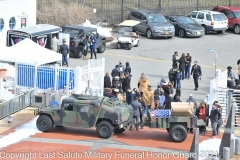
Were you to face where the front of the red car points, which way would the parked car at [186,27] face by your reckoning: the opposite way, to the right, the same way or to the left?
the same way

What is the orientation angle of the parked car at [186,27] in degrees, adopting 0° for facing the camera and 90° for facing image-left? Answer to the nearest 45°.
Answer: approximately 315°

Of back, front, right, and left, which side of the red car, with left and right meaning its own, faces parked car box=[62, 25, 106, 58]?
right

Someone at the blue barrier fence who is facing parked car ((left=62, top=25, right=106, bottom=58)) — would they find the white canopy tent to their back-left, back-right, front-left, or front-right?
front-left

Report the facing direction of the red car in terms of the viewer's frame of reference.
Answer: facing the viewer and to the right of the viewer

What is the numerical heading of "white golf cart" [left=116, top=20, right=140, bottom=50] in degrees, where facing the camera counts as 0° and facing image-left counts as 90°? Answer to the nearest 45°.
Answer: approximately 45°

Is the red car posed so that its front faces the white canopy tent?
no

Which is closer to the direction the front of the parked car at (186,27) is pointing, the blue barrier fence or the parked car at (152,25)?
the blue barrier fence

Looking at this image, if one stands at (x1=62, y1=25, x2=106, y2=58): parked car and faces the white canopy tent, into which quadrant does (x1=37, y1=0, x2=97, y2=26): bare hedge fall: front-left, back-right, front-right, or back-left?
back-right
